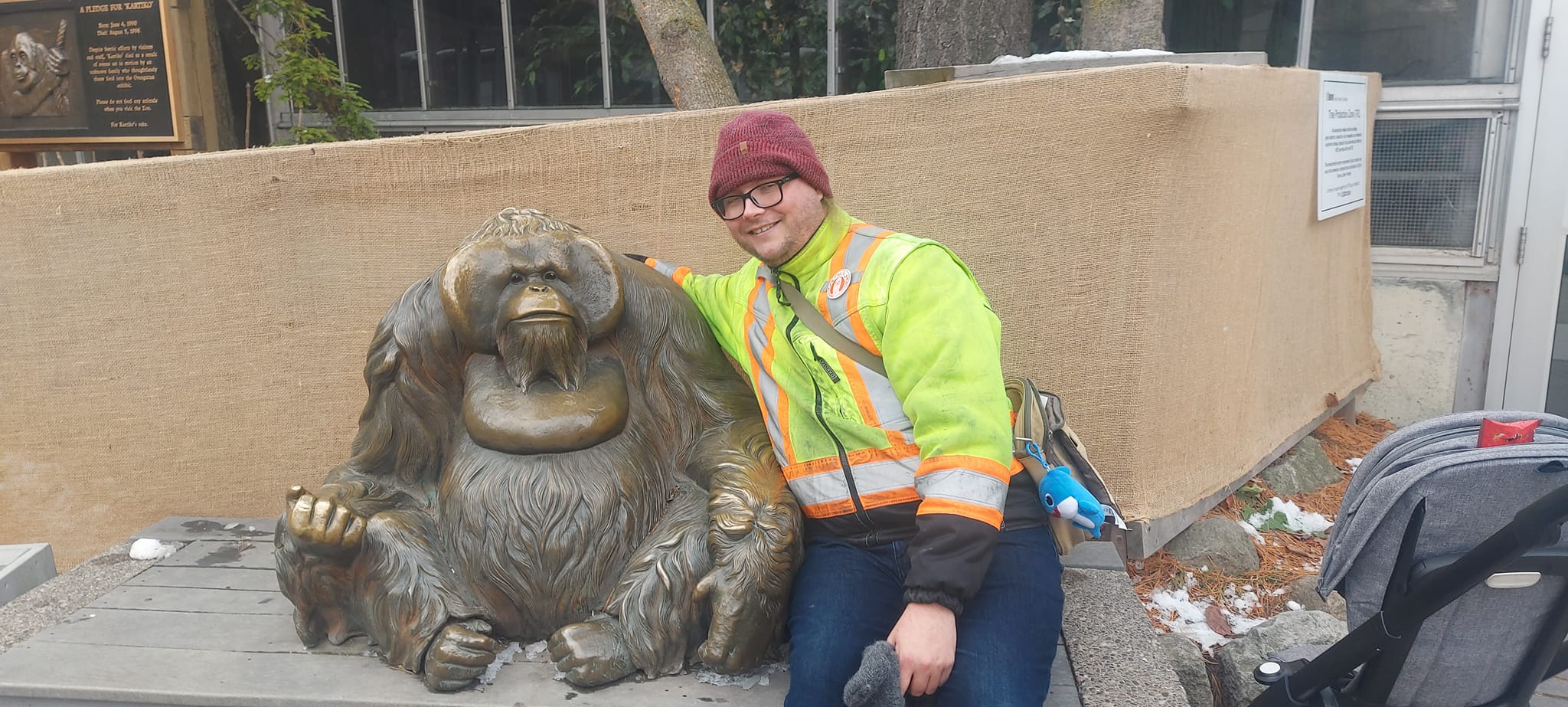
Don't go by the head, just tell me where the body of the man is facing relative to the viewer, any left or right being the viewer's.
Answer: facing the viewer and to the left of the viewer

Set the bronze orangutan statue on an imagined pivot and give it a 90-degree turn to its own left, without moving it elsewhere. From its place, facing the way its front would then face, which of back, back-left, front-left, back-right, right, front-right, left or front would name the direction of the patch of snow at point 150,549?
back-left

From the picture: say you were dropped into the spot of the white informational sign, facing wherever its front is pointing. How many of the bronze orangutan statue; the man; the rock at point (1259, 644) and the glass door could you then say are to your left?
1

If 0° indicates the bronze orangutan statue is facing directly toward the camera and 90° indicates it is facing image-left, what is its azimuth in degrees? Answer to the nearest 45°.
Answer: approximately 0°

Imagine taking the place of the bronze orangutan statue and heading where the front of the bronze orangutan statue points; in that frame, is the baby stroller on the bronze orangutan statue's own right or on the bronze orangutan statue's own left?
on the bronze orangutan statue's own left

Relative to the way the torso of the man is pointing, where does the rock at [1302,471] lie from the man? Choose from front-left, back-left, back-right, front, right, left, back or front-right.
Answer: back

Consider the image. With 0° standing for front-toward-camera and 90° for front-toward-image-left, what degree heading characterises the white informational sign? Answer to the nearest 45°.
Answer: approximately 315°

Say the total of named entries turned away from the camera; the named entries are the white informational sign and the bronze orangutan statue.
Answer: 0

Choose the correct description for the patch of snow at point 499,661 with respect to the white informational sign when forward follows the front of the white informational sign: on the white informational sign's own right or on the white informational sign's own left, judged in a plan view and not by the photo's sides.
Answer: on the white informational sign's own right

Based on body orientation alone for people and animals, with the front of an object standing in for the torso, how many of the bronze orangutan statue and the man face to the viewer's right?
0
